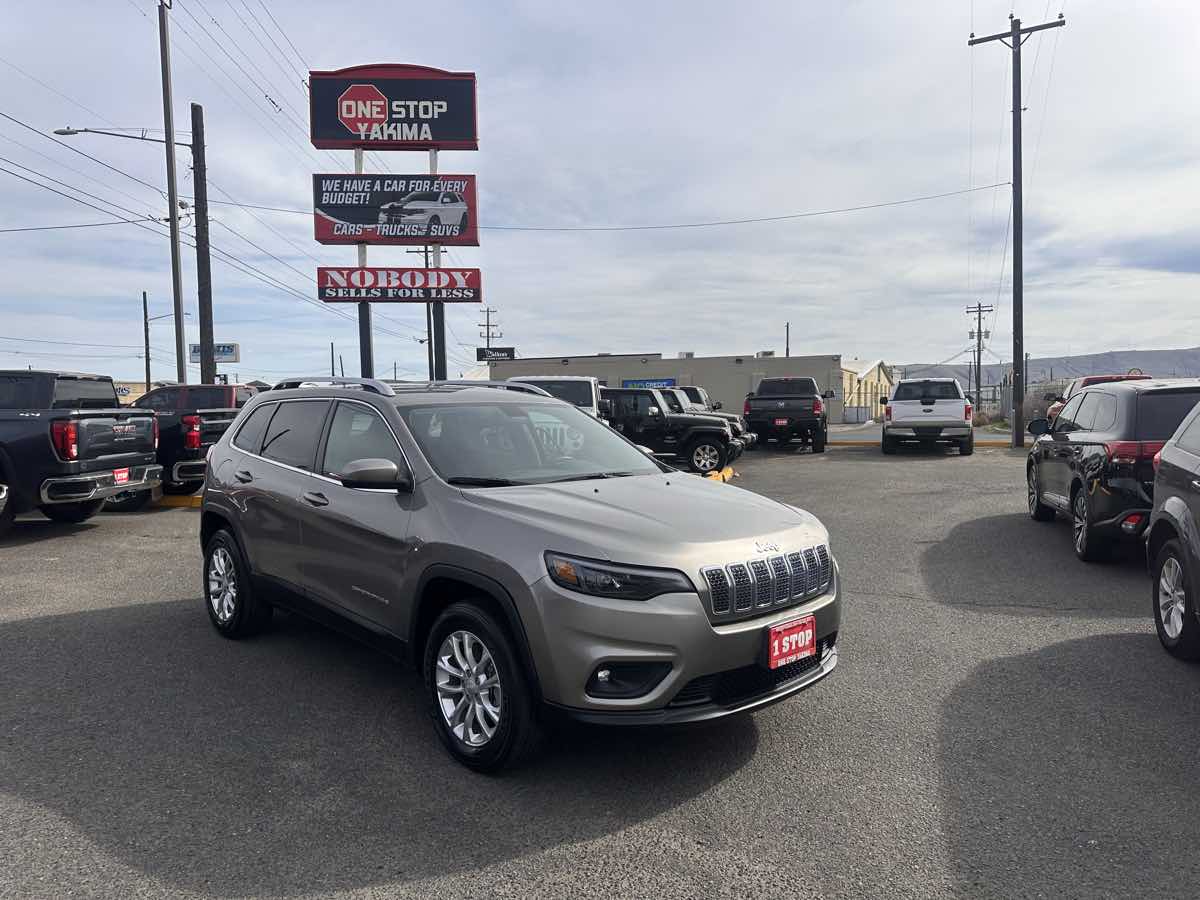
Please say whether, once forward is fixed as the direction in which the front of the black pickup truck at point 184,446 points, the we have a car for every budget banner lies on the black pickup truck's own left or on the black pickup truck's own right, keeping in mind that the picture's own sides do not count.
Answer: on the black pickup truck's own right

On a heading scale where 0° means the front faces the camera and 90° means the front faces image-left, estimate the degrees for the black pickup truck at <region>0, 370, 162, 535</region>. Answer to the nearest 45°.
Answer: approximately 135°

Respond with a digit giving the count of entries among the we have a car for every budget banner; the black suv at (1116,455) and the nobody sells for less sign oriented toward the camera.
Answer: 2

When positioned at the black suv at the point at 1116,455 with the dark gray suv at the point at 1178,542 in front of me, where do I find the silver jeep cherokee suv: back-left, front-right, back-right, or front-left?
front-right

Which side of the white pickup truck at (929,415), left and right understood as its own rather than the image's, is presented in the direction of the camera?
back

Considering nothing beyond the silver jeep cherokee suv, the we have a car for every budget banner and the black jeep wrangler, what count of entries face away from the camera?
0

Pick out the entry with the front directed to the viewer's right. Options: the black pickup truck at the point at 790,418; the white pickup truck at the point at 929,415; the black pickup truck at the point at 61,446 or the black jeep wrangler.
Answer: the black jeep wrangler

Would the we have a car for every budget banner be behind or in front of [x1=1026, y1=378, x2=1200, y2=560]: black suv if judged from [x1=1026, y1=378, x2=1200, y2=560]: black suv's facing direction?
in front

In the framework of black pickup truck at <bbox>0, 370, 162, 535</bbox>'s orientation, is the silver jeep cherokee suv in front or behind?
behind

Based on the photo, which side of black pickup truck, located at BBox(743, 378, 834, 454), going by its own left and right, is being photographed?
back

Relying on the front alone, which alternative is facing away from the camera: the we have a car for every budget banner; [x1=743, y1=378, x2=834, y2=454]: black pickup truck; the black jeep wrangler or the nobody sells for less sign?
the black pickup truck

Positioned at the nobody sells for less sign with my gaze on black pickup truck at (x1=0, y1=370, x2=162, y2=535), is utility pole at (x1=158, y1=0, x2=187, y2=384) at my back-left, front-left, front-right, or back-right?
front-right

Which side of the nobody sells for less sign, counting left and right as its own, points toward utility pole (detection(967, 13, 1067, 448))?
left

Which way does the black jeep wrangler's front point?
to the viewer's right

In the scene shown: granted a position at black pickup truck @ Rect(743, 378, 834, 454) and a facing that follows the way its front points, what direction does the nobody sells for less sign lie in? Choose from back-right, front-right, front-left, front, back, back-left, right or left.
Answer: left

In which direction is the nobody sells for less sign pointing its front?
toward the camera

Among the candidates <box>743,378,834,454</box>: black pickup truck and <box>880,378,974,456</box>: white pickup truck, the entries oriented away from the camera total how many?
2

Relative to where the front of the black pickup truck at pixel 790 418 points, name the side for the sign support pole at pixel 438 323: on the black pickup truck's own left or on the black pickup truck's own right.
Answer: on the black pickup truck's own left

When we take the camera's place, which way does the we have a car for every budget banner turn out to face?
facing the viewer

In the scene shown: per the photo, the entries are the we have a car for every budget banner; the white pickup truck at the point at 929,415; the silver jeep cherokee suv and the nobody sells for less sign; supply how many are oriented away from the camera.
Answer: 1

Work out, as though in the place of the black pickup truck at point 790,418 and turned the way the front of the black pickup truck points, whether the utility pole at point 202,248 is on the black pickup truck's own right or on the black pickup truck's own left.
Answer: on the black pickup truck's own left

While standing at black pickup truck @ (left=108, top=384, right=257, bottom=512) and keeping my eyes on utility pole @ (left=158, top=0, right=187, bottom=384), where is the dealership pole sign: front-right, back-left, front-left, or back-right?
front-right

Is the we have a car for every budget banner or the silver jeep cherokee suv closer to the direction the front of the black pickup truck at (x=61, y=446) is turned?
the we have a car for every budget banner
